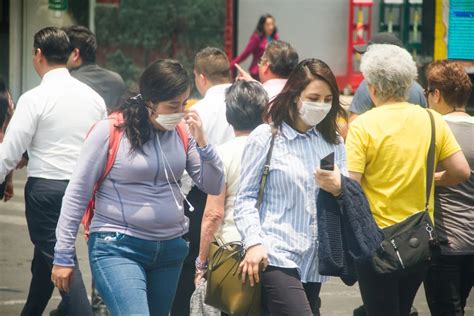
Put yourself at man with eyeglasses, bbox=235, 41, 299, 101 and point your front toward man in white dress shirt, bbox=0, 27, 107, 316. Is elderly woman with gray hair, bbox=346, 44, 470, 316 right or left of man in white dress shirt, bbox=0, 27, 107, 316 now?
left

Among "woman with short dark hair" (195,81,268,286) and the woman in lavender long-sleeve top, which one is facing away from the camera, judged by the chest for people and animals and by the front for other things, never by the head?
the woman with short dark hair

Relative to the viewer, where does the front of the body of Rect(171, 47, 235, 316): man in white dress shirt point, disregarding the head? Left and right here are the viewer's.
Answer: facing away from the viewer and to the left of the viewer

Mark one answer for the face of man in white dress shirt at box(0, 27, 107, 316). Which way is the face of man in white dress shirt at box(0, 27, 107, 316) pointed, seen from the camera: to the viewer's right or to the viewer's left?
to the viewer's left

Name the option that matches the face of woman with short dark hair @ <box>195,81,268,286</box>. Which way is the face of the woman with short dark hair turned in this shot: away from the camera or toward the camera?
away from the camera

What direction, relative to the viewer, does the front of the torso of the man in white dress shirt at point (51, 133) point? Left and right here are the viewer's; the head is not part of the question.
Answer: facing away from the viewer and to the left of the viewer

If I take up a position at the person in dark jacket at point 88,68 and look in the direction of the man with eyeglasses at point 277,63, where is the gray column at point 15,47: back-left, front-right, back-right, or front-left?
back-left

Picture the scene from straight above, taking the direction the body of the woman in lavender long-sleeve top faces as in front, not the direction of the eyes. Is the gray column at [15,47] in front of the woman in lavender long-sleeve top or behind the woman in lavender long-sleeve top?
behind

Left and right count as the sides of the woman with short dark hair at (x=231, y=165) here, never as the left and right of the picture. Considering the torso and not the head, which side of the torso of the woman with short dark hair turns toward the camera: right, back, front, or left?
back

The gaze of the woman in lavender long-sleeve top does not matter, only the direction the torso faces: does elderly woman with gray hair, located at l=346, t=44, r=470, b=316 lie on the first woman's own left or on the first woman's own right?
on the first woman's own left
